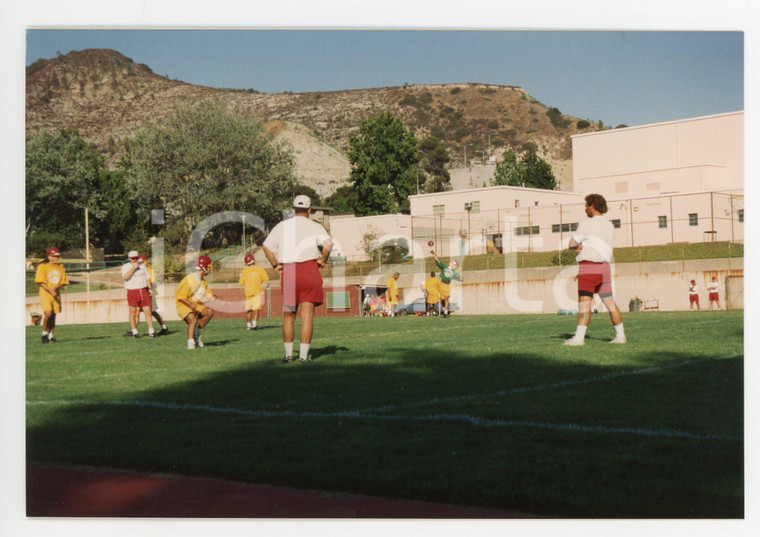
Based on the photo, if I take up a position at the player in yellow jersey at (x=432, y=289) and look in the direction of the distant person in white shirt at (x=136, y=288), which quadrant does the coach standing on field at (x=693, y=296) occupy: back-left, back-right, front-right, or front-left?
back-left

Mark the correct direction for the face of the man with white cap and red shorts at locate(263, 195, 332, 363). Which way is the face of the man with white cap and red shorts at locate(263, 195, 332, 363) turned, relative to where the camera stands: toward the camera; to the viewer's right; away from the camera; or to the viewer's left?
away from the camera

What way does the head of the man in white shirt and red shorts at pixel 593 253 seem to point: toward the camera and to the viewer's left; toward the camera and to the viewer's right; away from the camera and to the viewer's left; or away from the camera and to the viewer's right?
away from the camera and to the viewer's left

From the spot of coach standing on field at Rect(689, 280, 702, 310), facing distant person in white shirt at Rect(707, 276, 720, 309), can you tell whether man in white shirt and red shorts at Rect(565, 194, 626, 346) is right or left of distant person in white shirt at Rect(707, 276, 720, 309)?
right

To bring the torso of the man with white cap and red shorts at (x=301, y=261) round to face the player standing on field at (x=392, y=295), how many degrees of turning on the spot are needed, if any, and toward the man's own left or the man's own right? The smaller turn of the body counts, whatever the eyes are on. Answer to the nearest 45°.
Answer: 0° — they already face them

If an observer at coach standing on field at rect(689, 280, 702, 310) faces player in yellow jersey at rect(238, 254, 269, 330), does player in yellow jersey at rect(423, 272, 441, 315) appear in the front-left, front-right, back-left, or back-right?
front-right

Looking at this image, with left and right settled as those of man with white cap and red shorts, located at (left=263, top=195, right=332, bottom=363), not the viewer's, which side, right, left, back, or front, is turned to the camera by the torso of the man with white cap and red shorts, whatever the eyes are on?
back

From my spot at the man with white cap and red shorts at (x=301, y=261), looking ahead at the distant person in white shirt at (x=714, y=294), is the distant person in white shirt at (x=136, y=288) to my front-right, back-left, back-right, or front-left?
front-left
